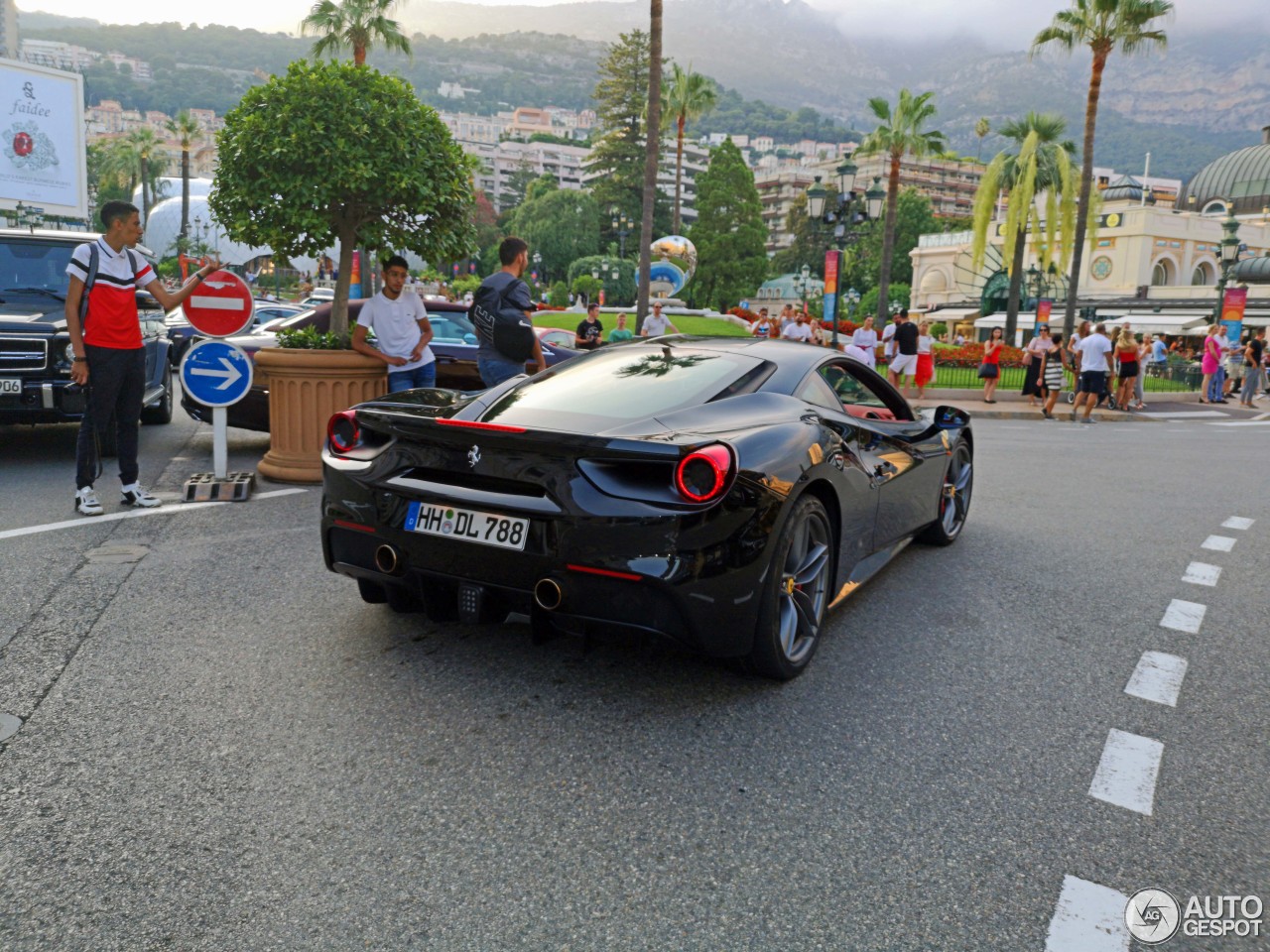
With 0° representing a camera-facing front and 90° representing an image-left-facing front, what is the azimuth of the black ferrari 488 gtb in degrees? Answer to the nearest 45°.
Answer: approximately 225°

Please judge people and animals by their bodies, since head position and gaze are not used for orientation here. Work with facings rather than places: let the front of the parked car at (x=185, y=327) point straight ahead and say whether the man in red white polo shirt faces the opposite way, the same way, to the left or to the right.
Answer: to the left

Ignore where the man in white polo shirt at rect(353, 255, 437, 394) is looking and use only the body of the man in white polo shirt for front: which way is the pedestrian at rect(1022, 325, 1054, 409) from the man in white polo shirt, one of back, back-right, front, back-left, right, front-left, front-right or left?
back-left

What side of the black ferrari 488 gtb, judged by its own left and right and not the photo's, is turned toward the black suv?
left

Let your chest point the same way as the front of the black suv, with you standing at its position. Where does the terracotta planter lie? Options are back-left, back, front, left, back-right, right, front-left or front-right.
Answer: left

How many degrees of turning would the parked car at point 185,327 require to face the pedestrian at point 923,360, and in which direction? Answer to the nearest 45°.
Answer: approximately 135° to its left

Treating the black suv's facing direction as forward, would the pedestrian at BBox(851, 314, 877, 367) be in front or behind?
behind
